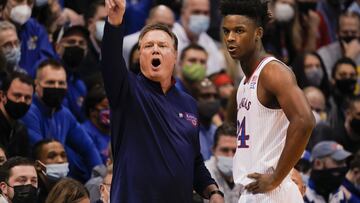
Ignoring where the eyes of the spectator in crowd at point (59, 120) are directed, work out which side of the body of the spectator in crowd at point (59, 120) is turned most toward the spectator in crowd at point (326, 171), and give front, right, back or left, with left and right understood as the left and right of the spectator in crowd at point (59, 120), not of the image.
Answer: left

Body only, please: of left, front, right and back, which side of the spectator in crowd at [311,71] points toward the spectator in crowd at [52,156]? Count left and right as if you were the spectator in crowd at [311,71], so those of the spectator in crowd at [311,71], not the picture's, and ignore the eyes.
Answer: right

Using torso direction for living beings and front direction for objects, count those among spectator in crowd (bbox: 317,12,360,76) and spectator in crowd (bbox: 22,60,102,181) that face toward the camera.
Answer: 2

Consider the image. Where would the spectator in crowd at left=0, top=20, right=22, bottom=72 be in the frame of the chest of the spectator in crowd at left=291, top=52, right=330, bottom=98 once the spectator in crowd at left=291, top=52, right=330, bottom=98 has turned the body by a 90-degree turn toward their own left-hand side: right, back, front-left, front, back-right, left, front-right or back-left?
back

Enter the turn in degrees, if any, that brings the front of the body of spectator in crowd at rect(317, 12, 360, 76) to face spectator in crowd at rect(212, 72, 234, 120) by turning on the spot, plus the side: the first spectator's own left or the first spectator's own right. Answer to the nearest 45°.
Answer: approximately 45° to the first spectator's own right

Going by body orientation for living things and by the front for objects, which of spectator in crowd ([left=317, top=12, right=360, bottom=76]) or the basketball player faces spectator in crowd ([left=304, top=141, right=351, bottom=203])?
spectator in crowd ([left=317, top=12, right=360, bottom=76])

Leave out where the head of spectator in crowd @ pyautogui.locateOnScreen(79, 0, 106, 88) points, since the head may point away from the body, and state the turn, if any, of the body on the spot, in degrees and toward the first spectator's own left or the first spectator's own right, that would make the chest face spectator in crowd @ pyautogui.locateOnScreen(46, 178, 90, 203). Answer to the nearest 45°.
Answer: approximately 45° to the first spectator's own right
